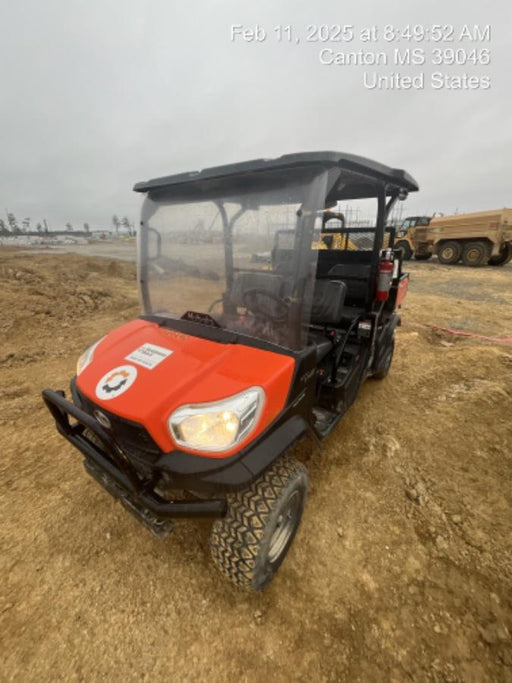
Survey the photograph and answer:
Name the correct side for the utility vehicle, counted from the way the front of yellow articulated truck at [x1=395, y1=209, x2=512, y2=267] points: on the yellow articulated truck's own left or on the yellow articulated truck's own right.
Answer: on the yellow articulated truck's own left

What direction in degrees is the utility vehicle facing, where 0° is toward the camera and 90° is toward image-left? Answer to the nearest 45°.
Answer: approximately 45°

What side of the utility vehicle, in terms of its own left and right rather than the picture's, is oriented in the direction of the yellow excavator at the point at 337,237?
back

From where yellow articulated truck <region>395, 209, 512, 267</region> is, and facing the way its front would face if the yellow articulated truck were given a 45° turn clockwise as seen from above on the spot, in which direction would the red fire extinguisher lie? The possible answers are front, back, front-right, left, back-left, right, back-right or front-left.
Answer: back-left

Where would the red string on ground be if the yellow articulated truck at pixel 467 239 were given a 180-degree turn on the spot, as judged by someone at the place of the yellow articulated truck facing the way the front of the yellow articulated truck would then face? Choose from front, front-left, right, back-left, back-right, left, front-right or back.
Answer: right

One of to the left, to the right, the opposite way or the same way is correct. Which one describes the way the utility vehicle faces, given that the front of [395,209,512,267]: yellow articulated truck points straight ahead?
to the left

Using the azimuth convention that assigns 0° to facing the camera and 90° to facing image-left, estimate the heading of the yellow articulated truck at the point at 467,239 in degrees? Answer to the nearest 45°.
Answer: approximately 90°

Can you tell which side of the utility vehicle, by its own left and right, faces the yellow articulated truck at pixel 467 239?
back

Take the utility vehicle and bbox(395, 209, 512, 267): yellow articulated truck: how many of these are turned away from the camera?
0

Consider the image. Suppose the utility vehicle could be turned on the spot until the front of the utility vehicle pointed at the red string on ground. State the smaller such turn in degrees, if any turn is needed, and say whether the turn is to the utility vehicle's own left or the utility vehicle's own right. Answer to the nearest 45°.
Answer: approximately 180°
